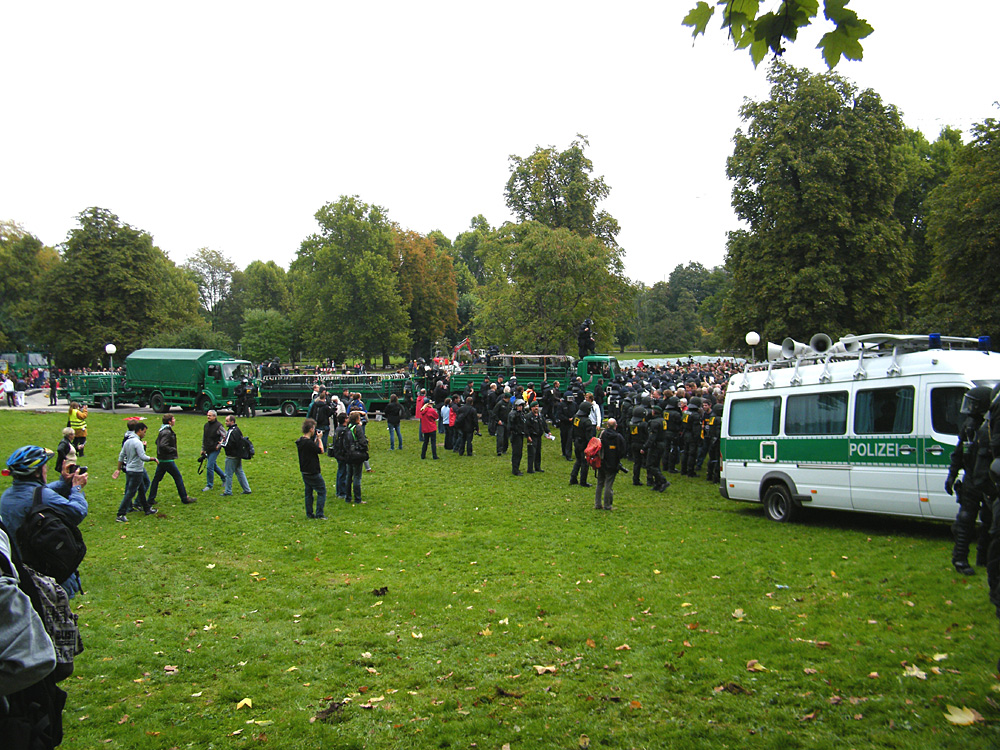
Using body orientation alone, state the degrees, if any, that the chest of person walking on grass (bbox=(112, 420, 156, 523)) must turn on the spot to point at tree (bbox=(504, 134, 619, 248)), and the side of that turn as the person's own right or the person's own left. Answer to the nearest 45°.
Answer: approximately 45° to the person's own left

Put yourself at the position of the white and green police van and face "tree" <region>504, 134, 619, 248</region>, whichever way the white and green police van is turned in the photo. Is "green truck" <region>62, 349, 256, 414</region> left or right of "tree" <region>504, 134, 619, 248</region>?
left

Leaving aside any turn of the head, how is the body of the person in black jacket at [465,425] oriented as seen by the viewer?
away from the camera

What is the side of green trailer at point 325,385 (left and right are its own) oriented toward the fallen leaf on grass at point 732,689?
right

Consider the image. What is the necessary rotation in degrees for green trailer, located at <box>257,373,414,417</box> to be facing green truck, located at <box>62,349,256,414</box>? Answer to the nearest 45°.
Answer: approximately 135° to its left

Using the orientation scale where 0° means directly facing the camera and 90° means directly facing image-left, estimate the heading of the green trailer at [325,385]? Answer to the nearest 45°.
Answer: approximately 270°

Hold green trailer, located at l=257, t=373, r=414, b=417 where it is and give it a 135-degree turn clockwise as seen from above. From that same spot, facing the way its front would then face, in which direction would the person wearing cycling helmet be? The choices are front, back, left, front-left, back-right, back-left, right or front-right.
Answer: front-left

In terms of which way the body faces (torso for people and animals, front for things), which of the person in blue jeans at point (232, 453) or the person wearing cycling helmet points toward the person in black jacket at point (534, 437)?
the person wearing cycling helmet

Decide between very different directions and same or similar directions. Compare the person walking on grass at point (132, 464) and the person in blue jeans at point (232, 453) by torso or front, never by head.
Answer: very different directions

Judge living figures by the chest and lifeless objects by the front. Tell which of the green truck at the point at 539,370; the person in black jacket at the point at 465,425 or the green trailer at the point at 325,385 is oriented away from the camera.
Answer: the person in black jacket

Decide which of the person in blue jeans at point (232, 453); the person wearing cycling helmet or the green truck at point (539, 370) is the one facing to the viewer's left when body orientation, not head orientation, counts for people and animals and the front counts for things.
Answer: the person in blue jeans

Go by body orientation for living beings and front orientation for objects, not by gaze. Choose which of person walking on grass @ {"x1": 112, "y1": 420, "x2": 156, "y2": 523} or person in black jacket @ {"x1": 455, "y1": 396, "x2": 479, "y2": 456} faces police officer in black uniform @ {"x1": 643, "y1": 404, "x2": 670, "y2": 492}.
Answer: the person walking on grass

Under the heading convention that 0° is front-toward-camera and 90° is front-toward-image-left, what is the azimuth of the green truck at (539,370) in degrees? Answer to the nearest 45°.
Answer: approximately 270°
